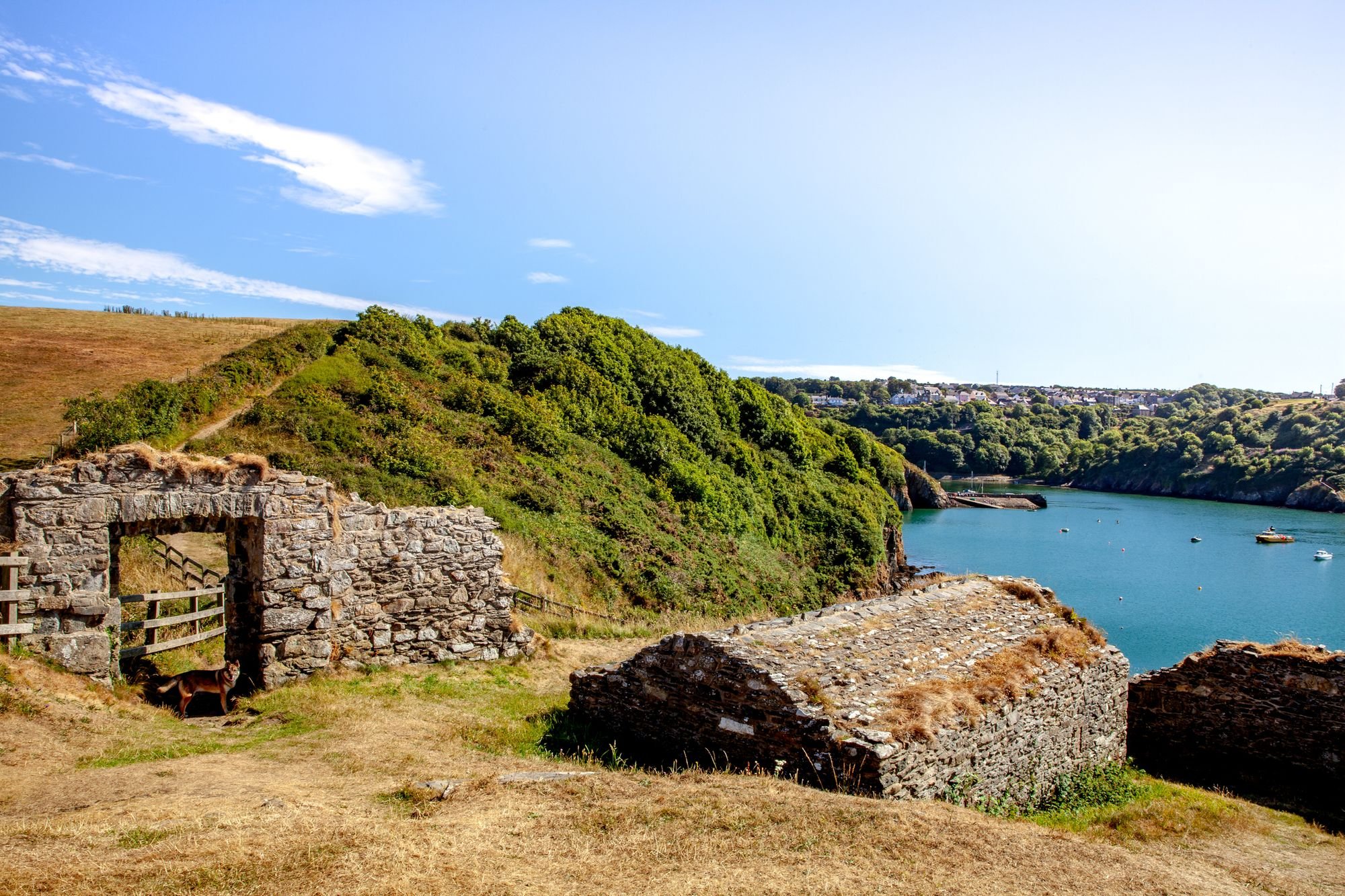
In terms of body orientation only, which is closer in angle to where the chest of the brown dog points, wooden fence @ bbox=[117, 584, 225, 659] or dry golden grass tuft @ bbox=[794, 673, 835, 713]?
the dry golden grass tuft

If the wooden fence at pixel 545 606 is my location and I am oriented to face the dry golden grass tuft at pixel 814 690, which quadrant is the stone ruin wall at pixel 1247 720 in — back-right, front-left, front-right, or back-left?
front-left

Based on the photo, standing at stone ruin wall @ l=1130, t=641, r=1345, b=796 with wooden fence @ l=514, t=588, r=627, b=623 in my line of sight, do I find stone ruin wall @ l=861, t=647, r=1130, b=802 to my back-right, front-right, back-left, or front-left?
front-left

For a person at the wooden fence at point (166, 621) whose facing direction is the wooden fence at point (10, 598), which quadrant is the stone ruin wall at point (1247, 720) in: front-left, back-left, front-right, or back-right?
back-left

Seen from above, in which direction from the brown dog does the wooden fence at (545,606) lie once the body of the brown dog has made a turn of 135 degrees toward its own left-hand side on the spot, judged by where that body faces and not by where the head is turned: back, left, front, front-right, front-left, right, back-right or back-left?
right

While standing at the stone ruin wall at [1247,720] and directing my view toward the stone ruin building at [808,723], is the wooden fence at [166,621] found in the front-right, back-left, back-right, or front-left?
front-right

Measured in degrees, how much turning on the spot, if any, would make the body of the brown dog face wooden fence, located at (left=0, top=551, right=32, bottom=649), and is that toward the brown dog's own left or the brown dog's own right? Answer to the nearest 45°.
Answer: approximately 180°

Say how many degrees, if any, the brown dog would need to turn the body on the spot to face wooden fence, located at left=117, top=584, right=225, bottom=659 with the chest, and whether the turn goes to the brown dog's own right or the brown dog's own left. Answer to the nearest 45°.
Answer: approximately 90° to the brown dog's own left

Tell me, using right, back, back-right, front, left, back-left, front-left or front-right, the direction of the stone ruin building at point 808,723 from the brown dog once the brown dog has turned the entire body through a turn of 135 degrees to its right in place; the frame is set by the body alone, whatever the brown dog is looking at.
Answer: left

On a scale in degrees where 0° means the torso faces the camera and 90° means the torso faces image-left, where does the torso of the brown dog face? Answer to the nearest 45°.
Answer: approximately 270°

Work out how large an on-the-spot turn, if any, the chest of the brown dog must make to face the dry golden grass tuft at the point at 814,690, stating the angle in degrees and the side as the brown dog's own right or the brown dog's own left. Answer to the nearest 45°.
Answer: approximately 45° to the brown dog's own right

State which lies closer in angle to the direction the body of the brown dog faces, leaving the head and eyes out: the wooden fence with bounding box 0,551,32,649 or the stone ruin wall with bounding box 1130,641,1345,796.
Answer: the stone ruin wall
